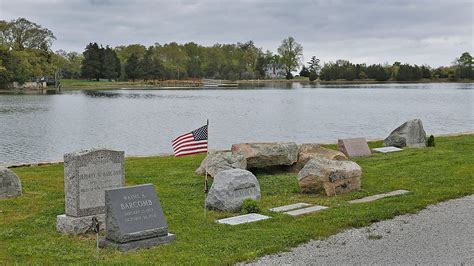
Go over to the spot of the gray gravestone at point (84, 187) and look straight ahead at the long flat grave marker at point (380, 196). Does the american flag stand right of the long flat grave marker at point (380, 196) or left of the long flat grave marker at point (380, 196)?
left

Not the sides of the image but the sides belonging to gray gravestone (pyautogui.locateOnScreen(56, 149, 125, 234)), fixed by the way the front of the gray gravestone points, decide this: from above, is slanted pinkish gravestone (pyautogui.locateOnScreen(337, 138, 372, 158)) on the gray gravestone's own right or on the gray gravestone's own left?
on the gray gravestone's own left

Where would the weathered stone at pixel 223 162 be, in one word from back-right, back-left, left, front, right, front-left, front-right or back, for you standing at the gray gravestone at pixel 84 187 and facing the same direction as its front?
left

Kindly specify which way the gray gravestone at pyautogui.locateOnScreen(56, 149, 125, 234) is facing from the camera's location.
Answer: facing the viewer and to the right of the viewer

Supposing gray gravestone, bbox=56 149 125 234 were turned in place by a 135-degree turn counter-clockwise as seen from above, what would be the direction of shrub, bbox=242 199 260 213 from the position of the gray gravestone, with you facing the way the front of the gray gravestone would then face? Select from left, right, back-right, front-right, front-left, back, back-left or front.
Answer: right

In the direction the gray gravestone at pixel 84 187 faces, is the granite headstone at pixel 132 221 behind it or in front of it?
in front

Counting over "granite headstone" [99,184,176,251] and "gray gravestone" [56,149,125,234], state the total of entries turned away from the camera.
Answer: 0

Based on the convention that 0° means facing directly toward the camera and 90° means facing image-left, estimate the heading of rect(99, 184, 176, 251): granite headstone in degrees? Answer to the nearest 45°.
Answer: approximately 315°

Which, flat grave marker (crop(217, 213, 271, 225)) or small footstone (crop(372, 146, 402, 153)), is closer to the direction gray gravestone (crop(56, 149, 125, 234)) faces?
the flat grave marker

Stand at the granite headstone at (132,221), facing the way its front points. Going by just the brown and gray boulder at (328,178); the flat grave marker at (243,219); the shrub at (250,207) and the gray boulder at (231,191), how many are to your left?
4

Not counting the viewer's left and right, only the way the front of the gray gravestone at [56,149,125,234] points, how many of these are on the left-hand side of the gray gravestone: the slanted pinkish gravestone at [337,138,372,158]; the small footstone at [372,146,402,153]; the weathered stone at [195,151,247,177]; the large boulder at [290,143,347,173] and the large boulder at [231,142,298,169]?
5

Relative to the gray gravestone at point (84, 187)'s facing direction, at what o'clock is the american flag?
The american flag is roughly at 9 o'clock from the gray gravestone.

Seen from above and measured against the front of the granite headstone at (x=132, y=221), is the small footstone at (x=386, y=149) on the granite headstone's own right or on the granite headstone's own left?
on the granite headstone's own left
